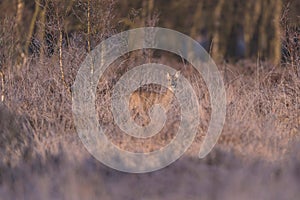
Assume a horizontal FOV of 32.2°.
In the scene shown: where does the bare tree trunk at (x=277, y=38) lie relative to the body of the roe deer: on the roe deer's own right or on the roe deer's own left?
on the roe deer's own left

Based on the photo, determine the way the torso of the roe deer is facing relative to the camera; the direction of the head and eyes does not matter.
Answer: to the viewer's right

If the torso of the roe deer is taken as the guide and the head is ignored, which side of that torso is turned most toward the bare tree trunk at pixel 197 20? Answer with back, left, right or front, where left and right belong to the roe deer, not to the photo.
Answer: left
